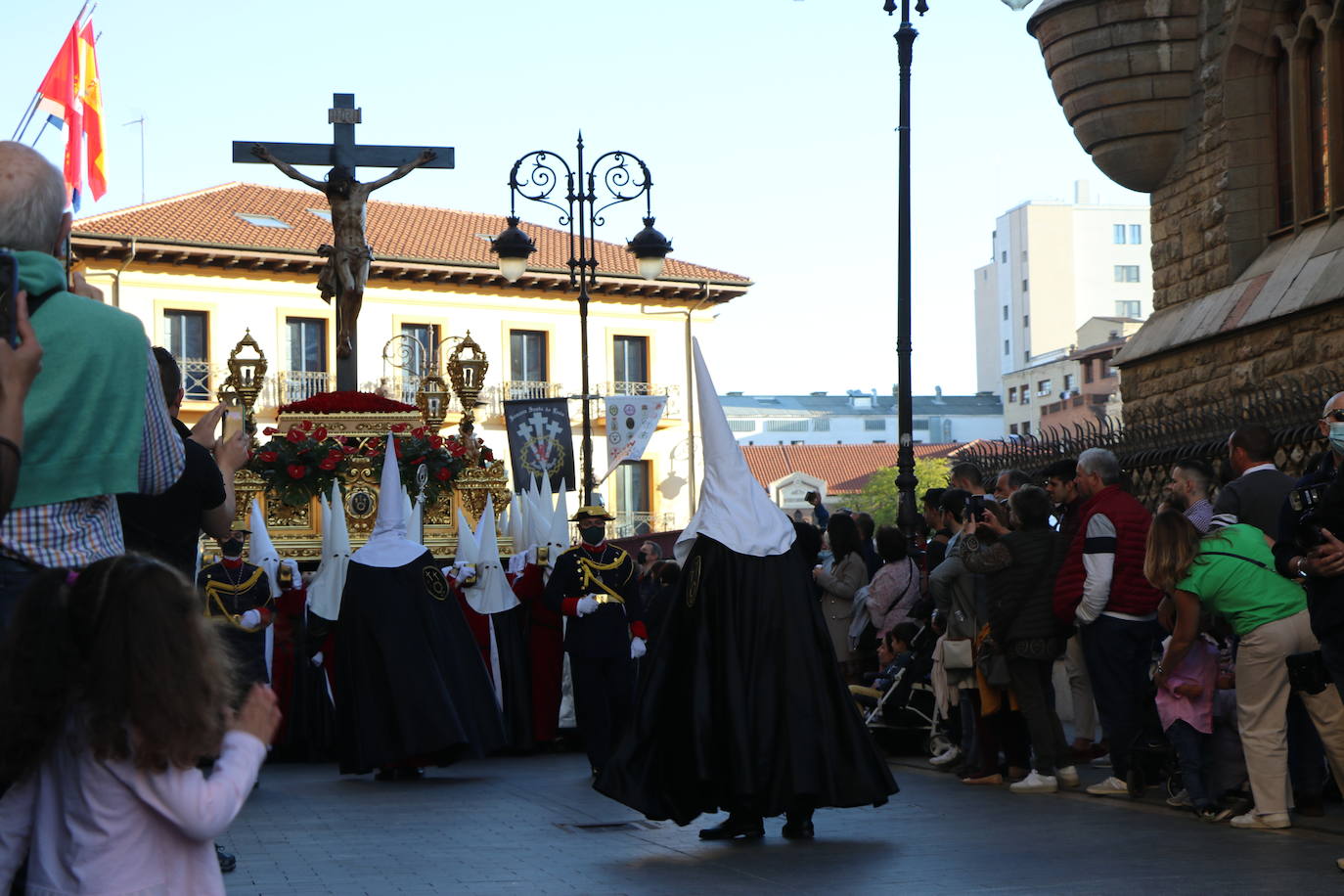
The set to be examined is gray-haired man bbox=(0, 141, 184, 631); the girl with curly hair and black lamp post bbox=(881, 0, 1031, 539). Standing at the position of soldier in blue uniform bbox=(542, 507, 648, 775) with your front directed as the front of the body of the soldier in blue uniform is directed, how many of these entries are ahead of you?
2

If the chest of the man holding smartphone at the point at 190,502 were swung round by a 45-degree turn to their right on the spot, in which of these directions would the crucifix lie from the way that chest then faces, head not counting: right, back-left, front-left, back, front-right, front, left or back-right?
left

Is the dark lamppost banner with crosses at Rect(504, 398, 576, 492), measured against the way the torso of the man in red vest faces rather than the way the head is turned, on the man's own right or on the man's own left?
on the man's own right

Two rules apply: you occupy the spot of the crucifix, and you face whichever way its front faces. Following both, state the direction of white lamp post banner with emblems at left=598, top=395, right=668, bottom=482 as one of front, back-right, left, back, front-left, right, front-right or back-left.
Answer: back-left

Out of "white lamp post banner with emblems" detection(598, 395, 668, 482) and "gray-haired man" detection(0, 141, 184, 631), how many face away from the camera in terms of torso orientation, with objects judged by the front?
1

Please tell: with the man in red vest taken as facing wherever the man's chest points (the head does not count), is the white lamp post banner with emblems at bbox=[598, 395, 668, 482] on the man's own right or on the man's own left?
on the man's own right

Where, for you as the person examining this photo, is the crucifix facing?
facing the viewer

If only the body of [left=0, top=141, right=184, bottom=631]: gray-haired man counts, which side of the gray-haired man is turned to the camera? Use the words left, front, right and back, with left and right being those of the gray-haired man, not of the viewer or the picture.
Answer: back

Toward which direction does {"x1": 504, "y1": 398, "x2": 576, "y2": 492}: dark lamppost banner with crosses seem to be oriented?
toward the camera

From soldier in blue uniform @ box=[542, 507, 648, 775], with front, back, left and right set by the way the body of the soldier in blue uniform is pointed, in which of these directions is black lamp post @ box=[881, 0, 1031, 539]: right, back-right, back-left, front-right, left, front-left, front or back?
back-left

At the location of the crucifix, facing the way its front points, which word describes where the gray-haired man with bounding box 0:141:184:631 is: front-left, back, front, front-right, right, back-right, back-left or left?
front

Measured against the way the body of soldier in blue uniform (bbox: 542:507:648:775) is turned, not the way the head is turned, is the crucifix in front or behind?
behind

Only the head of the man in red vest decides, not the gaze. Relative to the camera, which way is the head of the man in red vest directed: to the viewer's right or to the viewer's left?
to the viewer's left

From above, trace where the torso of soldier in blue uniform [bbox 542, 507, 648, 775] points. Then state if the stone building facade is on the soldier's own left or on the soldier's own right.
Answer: on the soldier's own left

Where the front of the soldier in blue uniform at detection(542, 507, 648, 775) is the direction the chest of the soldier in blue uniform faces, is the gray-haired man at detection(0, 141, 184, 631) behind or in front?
in front

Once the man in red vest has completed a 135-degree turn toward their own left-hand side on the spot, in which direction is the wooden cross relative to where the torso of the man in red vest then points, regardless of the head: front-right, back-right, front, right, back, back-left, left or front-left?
back
